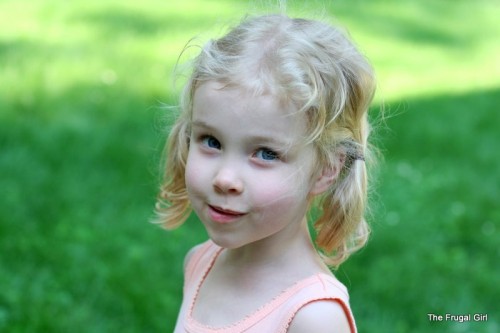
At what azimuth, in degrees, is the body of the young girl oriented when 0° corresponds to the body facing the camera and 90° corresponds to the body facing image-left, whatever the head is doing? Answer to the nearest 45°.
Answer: approximately 45°
